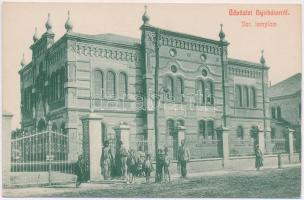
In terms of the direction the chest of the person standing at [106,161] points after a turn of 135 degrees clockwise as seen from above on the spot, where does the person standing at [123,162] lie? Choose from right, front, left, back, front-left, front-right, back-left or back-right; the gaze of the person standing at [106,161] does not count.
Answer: right

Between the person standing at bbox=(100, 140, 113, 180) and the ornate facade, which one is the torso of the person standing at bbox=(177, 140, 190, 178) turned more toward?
the person standing

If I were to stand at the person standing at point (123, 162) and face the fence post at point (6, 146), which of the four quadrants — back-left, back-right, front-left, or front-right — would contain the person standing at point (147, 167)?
back-left

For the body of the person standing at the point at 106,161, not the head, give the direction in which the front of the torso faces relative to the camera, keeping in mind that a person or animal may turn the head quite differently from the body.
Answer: toward the camera

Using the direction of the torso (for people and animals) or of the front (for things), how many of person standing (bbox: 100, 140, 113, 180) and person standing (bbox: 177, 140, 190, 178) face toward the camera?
2

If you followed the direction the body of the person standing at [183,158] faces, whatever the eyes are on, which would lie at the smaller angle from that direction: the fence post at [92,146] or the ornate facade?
the fence post

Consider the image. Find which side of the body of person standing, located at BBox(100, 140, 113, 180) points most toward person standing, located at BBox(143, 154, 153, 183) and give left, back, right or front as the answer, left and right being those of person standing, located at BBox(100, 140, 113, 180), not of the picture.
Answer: left

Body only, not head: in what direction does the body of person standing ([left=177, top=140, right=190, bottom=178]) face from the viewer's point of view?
toward the camera

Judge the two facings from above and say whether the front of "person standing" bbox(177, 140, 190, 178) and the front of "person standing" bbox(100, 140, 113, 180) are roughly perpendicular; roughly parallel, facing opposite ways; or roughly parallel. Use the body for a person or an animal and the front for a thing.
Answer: roughly parallel
